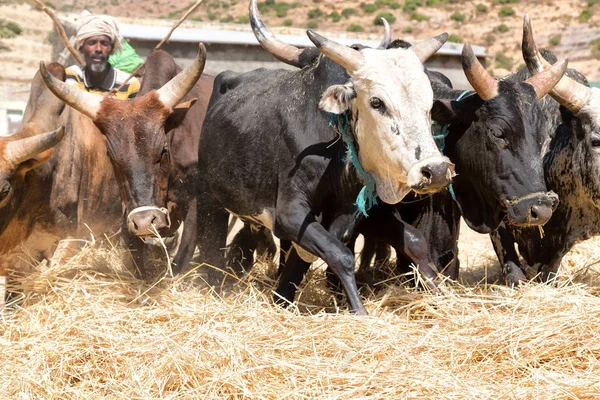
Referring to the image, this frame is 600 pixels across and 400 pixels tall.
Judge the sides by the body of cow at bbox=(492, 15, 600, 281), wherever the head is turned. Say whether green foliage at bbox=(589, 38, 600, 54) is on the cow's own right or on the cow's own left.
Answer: on the cow's own left

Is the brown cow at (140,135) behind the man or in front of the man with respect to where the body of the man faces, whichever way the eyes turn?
in front

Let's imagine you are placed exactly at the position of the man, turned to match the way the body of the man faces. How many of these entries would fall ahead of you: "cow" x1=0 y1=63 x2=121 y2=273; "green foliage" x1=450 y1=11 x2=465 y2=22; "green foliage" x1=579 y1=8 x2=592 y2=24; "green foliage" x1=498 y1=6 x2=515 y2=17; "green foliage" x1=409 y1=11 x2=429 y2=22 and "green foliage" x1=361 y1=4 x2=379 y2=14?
1

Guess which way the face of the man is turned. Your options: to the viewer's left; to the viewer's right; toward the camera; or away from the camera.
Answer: toward the camera

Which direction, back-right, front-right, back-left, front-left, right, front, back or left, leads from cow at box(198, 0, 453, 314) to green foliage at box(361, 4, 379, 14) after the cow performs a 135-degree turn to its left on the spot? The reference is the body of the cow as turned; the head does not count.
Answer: front

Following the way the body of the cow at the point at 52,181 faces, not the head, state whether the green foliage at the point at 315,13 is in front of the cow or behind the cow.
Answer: behind

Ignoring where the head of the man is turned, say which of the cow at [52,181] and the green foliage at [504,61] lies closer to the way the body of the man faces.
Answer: the cow

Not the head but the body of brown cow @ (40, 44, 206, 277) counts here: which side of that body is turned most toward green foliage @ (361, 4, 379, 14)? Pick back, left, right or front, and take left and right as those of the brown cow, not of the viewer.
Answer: back

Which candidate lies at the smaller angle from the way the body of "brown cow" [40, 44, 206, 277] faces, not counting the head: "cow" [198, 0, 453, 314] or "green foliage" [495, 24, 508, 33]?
the cow

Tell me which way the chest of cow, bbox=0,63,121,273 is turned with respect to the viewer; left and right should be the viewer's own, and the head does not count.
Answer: facing the viewer and to the left of the viewer

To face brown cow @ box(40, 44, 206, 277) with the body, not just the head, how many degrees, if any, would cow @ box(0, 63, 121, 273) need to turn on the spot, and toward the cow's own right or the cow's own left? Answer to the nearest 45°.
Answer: approximately 90° to the cow's own left

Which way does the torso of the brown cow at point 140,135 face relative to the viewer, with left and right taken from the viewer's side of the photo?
facing the viewer

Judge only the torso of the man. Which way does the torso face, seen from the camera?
toward the camera

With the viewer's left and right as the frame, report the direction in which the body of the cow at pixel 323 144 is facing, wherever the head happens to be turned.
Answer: facing the viewer and to the right of the viewer

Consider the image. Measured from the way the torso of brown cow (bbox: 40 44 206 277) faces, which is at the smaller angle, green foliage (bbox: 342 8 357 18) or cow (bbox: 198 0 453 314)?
the cow
